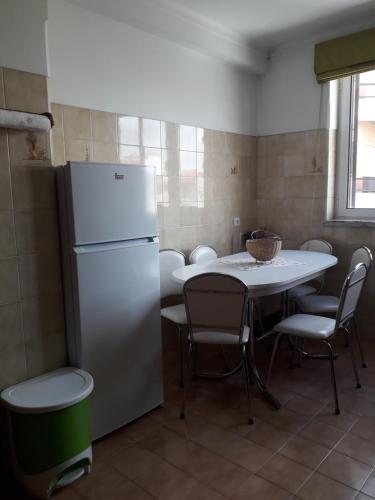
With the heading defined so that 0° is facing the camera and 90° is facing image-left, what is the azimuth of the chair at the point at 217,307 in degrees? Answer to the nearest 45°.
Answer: approximately 180°

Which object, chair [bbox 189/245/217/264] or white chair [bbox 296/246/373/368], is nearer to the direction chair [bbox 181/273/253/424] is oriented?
the chair

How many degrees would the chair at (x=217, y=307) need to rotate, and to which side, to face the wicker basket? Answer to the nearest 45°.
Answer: approximately 45° to its right

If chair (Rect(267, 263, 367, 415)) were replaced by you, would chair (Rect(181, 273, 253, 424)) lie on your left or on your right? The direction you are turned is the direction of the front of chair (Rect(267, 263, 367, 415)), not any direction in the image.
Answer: on your left

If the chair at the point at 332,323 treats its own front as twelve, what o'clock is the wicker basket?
The wicker basket is roughly at 12 o'clock from the chair.

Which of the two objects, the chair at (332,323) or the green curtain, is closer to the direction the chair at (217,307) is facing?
the green curtain

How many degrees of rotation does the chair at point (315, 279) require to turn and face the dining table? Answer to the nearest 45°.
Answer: approximately 45° to its left

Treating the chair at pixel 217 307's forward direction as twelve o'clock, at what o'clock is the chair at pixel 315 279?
the chair at pixel 315 279 is roughly at 1 o'clock from the chair at pixel 217 307.

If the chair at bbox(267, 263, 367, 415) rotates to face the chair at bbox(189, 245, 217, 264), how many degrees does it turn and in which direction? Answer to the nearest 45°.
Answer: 0° — it already faces it

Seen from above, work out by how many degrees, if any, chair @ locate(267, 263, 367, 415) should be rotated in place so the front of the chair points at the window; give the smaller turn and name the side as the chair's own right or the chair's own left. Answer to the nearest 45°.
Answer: approximately 45° to the chair's own right

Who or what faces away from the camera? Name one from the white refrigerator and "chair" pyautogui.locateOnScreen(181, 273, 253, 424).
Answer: the chair

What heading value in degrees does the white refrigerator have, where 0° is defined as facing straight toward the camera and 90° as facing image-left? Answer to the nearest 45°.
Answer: approximately 315°

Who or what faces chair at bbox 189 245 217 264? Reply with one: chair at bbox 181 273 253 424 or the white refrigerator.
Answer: chair at bbox 181 273 253 424

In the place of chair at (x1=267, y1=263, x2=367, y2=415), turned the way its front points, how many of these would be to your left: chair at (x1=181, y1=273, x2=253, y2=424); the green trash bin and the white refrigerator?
3

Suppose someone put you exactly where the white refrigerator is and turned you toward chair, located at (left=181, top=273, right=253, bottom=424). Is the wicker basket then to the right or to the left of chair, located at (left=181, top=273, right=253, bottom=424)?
left

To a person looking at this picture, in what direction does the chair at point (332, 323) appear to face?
facing away from the viewer and to the left of the viewer

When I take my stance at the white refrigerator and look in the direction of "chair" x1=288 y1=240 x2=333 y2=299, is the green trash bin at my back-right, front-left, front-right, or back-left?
back-right
